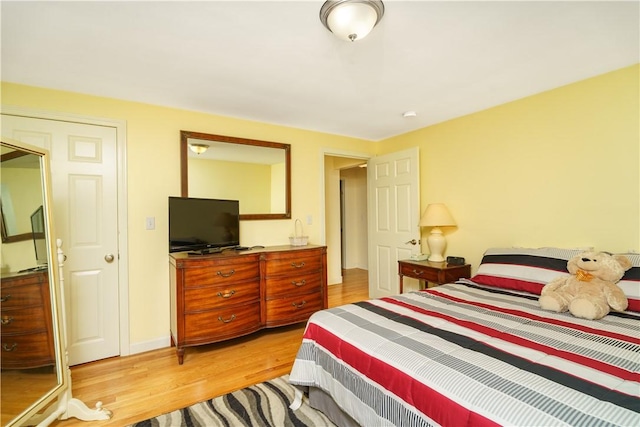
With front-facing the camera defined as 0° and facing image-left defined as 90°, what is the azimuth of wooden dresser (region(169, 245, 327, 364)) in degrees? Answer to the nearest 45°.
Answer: approximately 315°

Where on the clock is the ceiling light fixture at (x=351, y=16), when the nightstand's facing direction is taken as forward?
The ceiling light fixture is roughly at 11 o'clock from the nightstand.

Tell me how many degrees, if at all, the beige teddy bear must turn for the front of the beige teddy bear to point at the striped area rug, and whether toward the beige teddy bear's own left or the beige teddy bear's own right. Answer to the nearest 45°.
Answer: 0° — it already faces it

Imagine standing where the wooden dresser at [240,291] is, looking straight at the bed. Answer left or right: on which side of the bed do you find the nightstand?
left

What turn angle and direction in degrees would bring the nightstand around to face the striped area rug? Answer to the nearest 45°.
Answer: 0° — it already faces it

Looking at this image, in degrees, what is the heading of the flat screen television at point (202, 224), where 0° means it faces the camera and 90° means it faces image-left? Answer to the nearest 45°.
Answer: approximately 315°

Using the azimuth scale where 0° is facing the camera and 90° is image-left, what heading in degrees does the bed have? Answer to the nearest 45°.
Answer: approximately 45°

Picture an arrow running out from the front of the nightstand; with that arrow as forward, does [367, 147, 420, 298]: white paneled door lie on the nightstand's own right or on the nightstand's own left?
on the nightstand's own right
